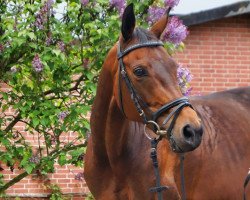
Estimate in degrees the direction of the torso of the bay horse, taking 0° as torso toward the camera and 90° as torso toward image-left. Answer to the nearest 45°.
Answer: approximately 45°
